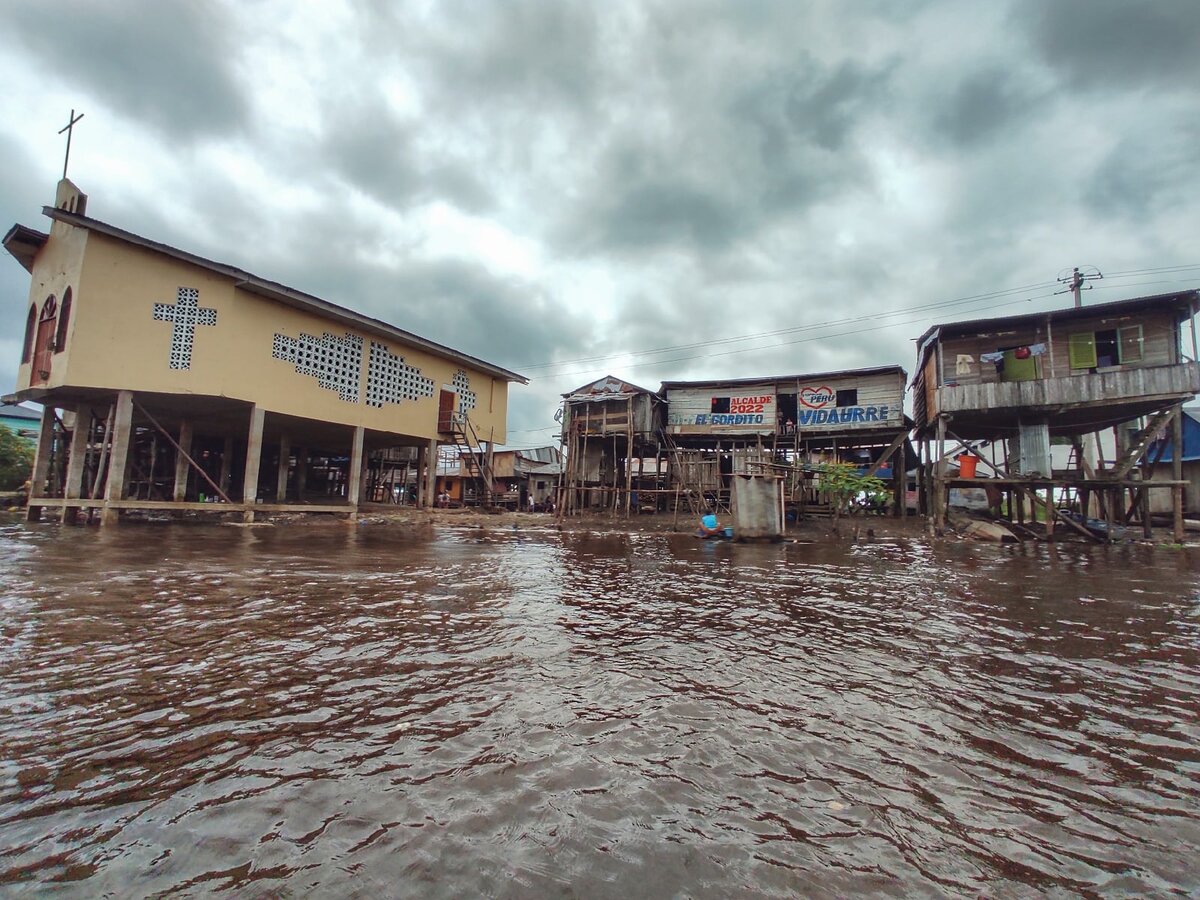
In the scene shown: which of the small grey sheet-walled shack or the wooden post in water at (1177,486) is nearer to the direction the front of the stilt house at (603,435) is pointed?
the small grey sheet-walled shack

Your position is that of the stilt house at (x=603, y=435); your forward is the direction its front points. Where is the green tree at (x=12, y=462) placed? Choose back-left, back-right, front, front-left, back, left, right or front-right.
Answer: right

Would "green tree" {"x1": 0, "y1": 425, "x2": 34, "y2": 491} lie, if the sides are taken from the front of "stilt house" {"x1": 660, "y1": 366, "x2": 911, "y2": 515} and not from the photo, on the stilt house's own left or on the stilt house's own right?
on the stilt house's own right

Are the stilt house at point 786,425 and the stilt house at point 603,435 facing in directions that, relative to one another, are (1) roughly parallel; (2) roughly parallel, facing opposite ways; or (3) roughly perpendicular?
roughly parallel

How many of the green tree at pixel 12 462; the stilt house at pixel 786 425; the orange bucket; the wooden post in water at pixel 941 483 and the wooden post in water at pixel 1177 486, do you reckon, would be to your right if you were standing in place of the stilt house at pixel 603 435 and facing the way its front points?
1

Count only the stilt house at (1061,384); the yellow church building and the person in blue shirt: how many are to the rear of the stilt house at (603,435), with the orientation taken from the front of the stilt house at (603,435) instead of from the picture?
0

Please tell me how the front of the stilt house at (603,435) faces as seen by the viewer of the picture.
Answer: facing the viewer

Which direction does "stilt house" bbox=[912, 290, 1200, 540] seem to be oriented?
toward the camera

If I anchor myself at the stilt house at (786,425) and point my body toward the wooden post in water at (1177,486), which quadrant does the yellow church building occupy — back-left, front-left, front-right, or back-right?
back-right

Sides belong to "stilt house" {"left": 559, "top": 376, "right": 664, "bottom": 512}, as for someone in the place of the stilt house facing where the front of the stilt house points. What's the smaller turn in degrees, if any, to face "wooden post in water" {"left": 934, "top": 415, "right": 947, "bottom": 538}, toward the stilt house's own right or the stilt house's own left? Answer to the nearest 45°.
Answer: approximately 45° to the stilt house's own left

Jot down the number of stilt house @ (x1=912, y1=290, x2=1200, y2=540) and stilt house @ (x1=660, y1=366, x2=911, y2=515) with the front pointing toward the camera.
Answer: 2

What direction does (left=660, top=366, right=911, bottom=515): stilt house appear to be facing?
toward the camera

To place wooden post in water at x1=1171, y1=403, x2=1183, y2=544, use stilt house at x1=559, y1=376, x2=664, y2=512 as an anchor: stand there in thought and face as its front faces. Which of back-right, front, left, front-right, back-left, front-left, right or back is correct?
front-left

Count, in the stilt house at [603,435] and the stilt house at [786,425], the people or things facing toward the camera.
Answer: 2

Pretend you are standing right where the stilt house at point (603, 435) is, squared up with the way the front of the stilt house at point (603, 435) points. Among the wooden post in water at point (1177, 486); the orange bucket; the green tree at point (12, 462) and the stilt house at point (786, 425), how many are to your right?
1

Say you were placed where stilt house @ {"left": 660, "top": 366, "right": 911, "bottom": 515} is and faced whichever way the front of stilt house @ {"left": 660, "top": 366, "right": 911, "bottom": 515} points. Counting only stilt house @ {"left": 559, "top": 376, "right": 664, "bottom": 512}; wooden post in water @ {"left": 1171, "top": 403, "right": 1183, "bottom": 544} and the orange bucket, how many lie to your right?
1
